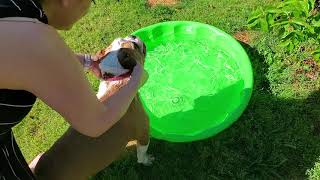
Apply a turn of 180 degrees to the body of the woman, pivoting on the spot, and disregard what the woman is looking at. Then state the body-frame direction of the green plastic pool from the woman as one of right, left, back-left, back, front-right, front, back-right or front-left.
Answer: back-right

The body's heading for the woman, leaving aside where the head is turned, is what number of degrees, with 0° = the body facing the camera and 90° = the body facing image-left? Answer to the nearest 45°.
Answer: approximately 270°
